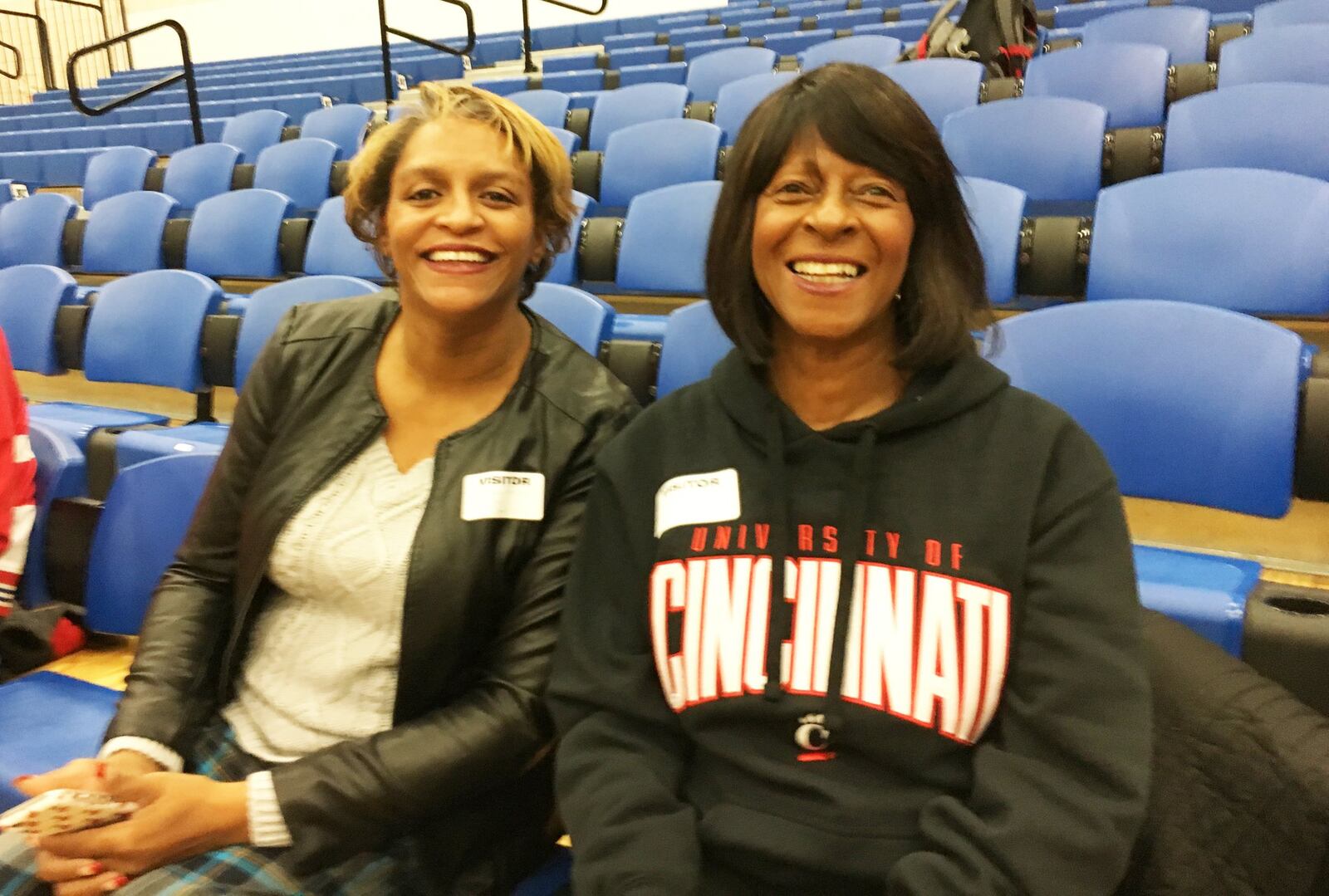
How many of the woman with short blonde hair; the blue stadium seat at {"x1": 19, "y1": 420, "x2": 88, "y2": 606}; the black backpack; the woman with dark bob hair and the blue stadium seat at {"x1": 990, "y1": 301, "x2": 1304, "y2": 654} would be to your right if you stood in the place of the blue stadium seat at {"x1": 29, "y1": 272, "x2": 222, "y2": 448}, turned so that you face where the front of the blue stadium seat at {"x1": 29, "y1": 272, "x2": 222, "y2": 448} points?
0

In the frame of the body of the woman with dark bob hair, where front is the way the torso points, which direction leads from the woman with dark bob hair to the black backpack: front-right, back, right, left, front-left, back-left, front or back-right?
back

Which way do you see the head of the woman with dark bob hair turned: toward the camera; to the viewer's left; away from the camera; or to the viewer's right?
toward the camera

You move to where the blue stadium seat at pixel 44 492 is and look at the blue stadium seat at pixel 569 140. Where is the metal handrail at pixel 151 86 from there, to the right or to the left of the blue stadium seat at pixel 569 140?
left

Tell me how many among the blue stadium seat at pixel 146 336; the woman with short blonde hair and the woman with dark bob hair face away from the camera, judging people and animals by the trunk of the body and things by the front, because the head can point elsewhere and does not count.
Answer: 0

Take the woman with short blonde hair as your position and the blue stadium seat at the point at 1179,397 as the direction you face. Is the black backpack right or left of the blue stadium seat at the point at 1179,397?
left

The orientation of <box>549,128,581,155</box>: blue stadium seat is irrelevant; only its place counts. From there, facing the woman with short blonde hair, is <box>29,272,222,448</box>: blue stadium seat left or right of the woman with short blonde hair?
right

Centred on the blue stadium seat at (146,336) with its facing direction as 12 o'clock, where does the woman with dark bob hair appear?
The woman with dark bob hair is roughly at 10 o'clock from the blue stadium seat.

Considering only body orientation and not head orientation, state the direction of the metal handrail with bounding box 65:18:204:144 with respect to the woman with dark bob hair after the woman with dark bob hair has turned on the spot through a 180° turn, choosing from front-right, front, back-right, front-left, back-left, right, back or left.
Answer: front-left

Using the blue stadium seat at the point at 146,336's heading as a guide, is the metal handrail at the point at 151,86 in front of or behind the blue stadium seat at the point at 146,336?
behind

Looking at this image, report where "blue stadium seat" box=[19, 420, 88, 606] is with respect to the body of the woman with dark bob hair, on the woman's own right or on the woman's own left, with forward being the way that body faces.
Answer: on the woman's own right

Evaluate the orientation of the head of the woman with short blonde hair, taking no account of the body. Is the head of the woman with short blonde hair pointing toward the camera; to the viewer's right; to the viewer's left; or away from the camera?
toward the camera

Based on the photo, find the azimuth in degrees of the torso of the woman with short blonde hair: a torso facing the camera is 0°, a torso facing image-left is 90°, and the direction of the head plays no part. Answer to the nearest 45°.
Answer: approximately 45°

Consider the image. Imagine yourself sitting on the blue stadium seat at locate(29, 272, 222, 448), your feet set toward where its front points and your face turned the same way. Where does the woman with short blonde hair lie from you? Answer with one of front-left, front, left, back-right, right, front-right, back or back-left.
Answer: front-left

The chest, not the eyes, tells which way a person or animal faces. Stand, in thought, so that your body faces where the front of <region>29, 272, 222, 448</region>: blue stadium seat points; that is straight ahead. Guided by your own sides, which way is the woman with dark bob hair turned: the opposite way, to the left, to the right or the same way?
the same way

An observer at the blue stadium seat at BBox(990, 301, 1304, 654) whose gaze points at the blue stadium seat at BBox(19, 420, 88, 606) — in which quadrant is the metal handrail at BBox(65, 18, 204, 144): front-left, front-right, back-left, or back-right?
front-right

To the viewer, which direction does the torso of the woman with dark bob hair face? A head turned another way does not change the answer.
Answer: toward the camera

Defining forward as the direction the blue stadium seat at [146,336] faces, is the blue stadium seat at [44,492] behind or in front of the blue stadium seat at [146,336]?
in front
